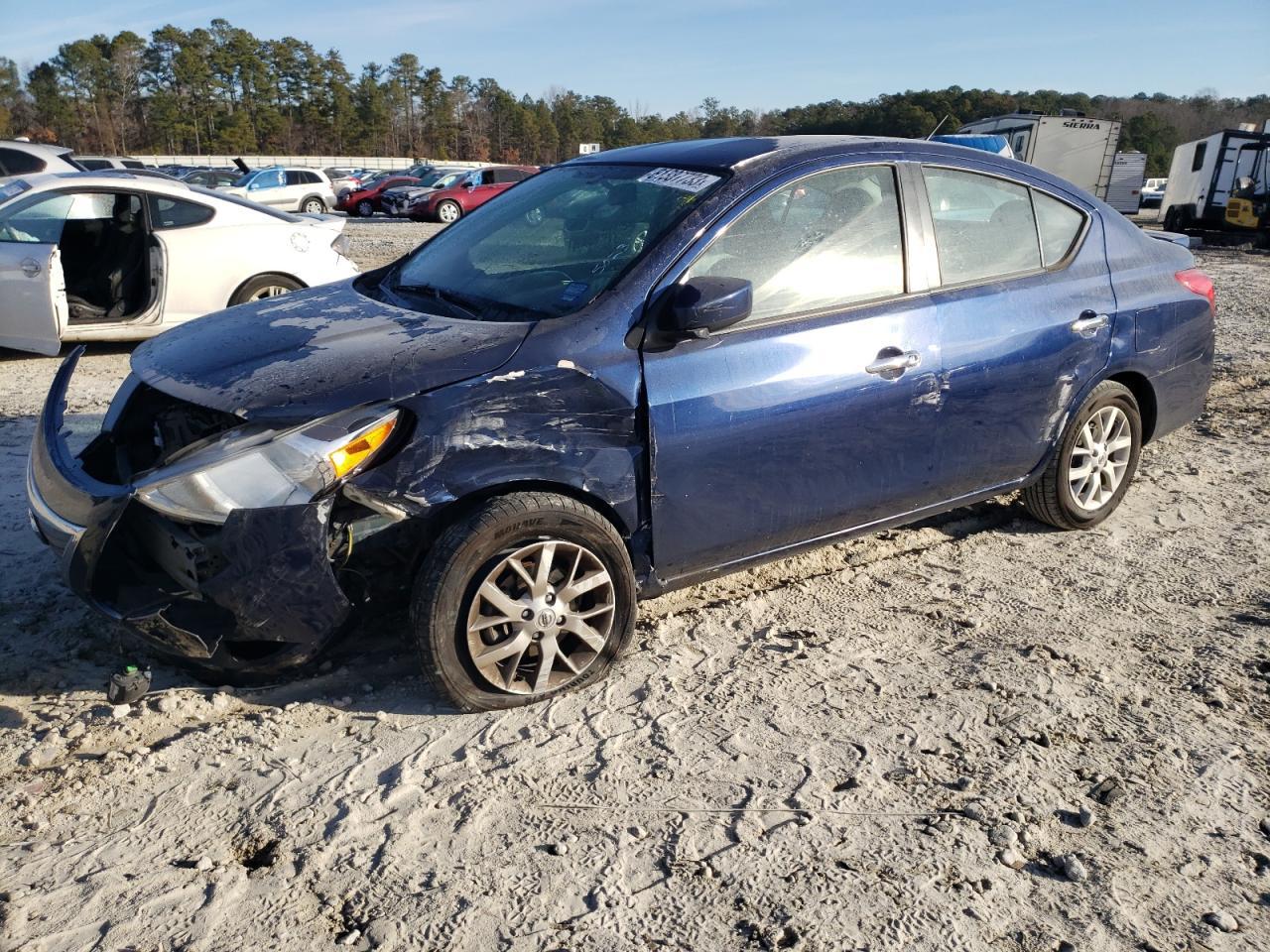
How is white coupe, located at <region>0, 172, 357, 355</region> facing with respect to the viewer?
to the viewer's left

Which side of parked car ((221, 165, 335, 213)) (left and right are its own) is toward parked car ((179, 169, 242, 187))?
front

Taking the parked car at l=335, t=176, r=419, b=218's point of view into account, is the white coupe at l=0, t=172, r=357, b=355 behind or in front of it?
in front

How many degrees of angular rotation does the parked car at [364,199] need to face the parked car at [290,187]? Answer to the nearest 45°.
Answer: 0° — it already faces it

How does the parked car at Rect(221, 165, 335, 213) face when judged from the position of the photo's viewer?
facing to the left of the viewer

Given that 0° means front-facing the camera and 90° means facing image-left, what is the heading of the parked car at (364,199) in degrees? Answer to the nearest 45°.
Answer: approximately 45°

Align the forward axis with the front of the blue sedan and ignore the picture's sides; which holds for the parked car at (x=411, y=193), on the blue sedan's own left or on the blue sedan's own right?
on the blue sedan's own right

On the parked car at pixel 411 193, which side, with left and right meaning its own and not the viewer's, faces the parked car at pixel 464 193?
left

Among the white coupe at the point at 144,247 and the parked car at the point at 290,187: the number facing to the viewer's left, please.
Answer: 2

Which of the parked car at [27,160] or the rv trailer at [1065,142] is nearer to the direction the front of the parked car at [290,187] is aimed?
the parked car

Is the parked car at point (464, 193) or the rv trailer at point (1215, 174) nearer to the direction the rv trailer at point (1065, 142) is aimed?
the parked car

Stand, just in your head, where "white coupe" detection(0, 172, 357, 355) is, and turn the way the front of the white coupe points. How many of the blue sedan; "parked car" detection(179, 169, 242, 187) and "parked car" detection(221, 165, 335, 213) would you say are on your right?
2
